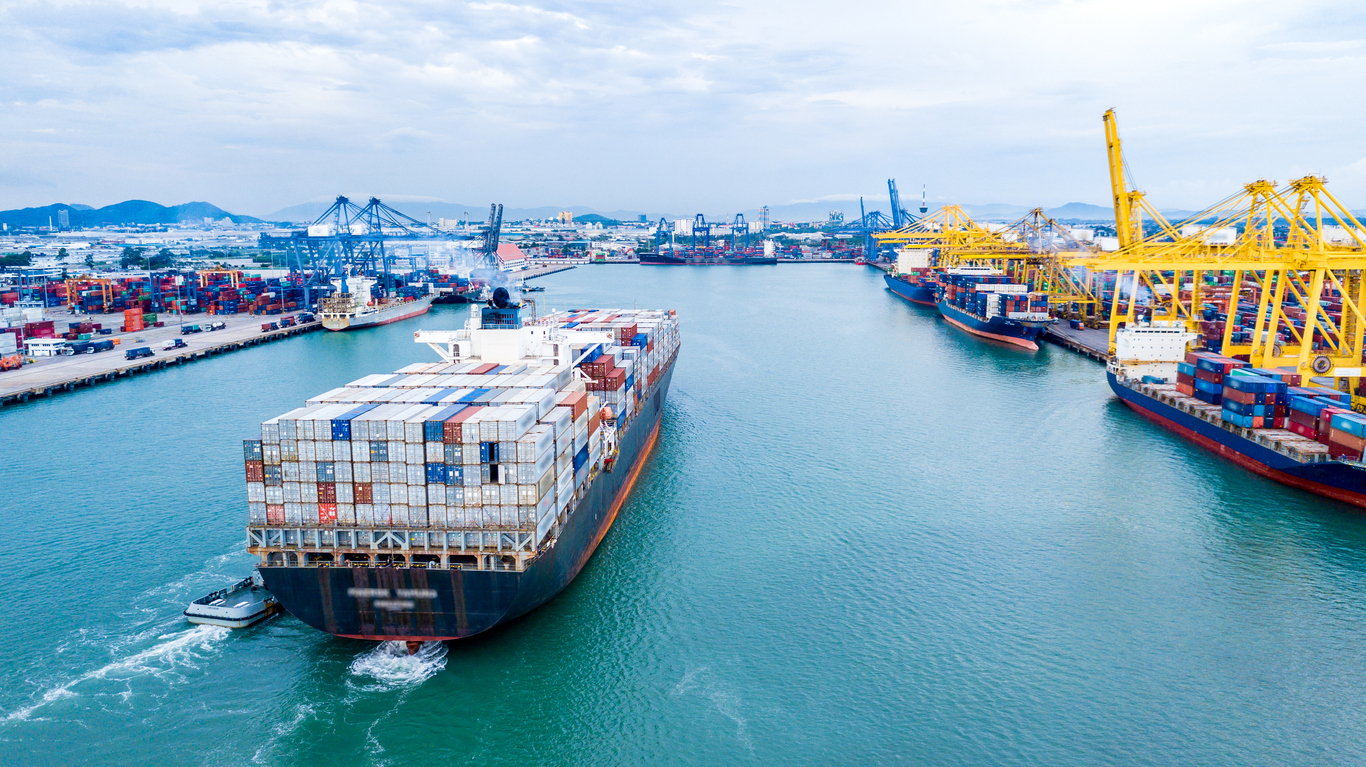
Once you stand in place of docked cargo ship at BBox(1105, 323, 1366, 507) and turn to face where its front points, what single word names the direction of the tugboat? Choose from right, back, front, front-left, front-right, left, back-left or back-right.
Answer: right

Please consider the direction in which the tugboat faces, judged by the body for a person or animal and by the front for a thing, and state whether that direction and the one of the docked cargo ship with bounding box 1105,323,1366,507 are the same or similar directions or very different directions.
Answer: very different directions

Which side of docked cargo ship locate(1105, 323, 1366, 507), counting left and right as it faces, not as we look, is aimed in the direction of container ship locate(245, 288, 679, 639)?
right

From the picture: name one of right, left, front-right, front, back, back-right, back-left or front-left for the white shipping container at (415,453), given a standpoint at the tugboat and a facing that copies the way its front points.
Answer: right

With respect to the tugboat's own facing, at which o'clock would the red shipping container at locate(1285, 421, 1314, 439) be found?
The red shipping container is roughly at 2 o'clock from the tugboat.

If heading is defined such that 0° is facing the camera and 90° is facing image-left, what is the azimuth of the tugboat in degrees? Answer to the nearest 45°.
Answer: approximately 225°
